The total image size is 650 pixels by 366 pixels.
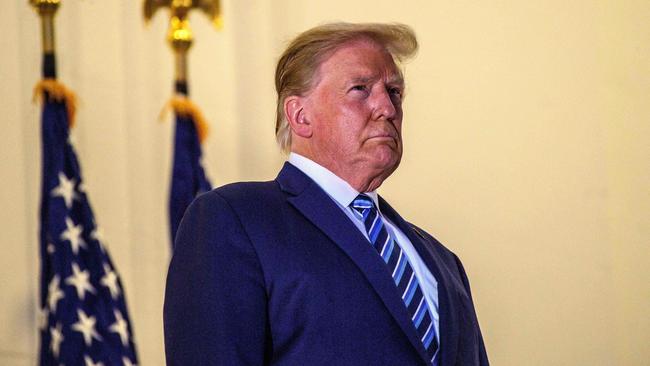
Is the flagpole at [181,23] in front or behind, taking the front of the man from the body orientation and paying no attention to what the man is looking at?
behind

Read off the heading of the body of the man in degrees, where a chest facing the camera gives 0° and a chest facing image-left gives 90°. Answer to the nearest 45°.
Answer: approximately 315°

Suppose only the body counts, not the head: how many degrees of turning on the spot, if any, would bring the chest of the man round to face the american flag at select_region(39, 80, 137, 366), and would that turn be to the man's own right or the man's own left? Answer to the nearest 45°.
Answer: approximately 180°

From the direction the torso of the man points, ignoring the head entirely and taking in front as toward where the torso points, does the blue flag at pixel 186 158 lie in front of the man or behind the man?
behind
